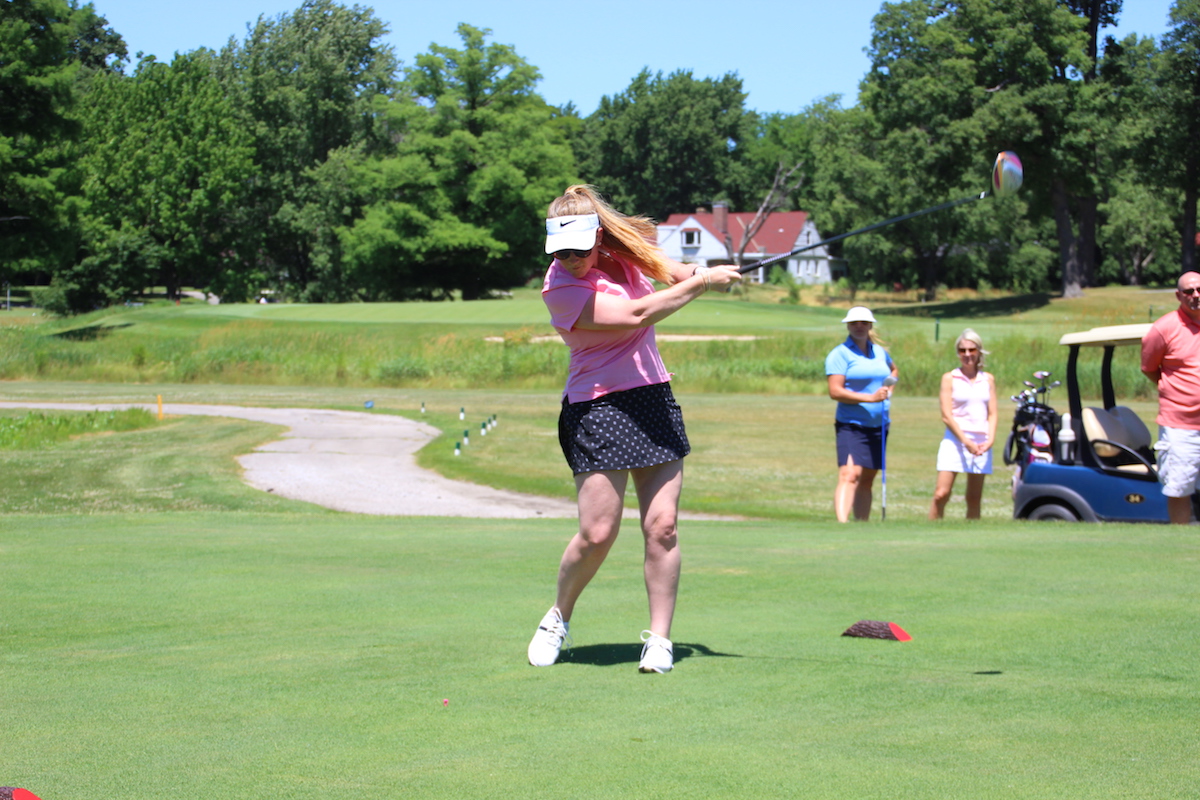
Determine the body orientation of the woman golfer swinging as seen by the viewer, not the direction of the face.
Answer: toward the camera

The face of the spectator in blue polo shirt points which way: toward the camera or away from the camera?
toward the camera

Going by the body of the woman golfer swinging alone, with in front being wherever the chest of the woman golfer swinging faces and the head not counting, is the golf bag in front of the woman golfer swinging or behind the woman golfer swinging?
behind

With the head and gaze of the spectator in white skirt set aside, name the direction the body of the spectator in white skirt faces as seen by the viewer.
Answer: toward the camera

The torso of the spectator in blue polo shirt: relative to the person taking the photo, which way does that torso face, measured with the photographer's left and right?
facing the viewer and to the right of the viewer

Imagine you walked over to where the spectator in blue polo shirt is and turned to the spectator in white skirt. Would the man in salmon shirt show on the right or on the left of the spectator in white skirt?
right

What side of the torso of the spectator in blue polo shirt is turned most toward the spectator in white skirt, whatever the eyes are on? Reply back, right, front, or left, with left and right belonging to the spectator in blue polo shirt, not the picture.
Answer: left

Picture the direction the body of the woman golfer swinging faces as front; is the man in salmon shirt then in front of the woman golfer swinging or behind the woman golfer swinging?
behind

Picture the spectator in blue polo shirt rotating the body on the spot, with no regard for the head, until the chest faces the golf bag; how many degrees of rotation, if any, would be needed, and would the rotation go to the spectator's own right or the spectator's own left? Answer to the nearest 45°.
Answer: approximately 45° to the spectator's own left

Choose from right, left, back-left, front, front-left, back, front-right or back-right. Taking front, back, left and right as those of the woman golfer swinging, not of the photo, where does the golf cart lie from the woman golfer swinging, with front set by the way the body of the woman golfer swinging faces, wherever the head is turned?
back-left

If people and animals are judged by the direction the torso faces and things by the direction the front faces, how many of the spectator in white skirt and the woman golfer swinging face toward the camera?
2

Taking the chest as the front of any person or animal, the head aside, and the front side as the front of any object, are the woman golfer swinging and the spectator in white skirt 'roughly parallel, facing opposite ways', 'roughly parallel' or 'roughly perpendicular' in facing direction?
roughly parallel
